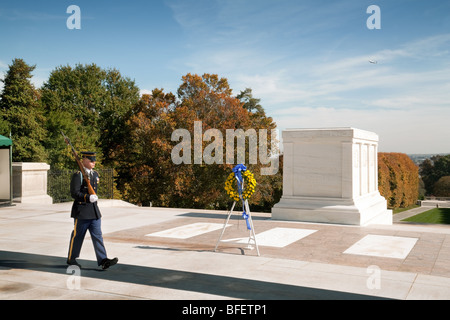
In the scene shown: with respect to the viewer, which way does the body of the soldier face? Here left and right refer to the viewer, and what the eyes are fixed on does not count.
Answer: facing the viewer and to the right of the viewer

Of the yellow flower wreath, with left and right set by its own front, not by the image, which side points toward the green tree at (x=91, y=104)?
back

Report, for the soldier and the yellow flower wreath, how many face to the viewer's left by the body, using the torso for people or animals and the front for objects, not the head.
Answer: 0

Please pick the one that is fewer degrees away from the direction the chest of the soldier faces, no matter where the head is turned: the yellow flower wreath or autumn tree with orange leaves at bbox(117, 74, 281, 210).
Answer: the yellow flower wreath

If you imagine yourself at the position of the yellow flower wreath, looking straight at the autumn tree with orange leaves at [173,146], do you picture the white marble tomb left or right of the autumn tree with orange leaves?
right

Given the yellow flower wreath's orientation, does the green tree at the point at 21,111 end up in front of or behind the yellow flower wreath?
behind

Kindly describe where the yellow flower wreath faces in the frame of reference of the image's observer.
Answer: facing the viewer

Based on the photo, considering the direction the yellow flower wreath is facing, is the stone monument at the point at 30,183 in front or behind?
behind

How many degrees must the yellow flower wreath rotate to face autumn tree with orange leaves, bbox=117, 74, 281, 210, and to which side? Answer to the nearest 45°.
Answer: approximately 180°
